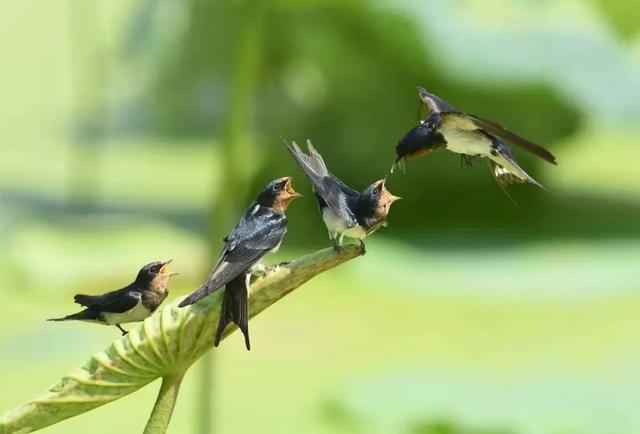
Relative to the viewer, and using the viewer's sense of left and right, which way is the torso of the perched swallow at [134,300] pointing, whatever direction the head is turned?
facing to the right of the viewer

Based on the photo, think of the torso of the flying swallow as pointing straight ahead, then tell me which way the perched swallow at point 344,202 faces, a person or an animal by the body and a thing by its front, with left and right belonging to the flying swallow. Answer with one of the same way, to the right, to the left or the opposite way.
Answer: the opposite way

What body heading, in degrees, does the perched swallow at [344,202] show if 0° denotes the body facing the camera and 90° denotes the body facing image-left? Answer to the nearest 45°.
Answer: approximately 270°

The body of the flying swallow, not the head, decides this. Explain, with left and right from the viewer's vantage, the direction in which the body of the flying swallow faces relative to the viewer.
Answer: facing to the left of the viewer
